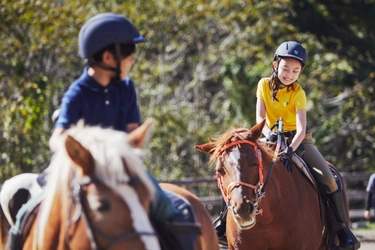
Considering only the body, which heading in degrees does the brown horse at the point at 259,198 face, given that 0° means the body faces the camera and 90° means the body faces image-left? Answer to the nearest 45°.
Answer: approximately 45°
